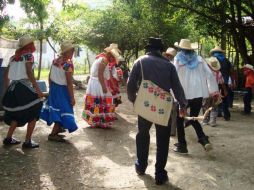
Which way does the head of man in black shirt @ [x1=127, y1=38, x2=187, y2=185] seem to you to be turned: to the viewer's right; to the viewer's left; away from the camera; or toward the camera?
away from the camera

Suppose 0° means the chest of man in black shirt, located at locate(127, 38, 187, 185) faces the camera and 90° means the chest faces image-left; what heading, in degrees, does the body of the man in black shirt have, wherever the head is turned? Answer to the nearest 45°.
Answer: approximately 180°
